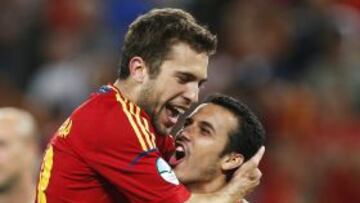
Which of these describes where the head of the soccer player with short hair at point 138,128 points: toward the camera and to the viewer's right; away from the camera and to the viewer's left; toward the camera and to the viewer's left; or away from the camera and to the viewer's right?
toward the camera and to the viewer's right

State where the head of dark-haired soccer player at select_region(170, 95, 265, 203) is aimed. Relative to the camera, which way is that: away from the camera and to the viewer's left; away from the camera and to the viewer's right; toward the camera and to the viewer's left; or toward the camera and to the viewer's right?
toward the camera and to the viewer's left

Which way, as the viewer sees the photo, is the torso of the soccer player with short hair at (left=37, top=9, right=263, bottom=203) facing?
to the viewer's right

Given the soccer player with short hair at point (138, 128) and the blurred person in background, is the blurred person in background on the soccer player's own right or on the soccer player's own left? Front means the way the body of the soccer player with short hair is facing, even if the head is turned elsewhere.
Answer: on the soccer player's own left

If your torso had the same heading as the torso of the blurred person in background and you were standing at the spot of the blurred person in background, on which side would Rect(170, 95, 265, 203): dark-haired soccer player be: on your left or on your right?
on your left

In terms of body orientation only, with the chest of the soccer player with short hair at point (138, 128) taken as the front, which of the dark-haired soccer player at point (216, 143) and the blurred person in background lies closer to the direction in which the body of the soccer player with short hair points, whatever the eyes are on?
the dark-haired soccer player

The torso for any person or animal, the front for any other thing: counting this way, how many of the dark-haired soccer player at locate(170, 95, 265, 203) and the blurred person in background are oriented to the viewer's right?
0

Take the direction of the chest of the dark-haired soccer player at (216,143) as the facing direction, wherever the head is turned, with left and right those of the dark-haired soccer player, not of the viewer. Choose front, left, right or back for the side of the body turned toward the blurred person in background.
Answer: right

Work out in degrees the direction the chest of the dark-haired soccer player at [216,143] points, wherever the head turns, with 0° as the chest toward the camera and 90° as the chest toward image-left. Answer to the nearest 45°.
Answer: approximately 45°

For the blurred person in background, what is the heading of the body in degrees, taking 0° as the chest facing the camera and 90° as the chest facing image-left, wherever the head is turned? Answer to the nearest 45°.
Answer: approximately 45°
